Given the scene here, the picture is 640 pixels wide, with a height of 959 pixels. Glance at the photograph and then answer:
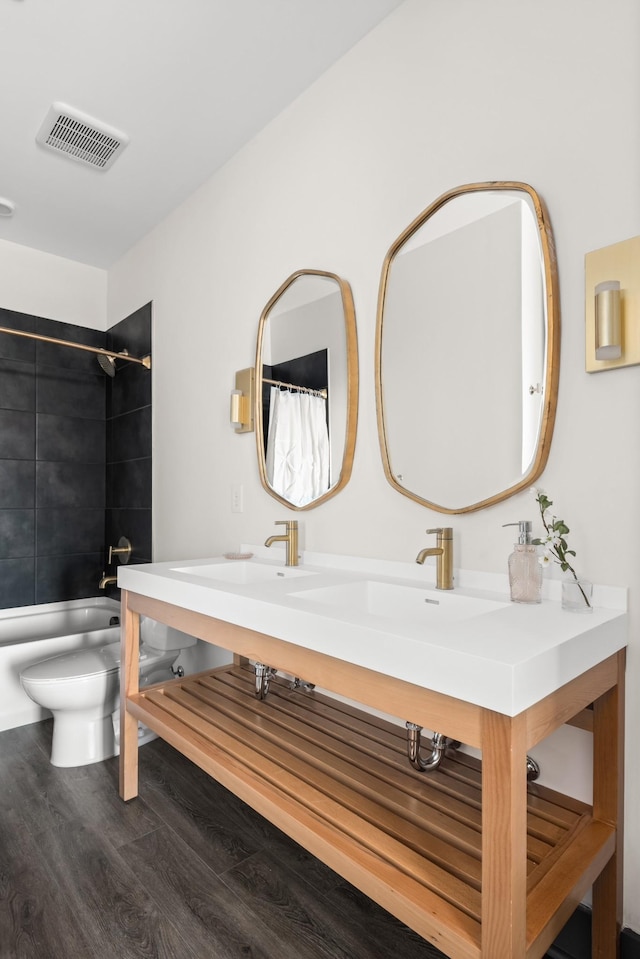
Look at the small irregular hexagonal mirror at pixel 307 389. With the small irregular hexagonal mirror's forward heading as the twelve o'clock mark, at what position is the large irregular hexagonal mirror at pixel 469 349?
The large irregular hexagonal mirror is roughly at 9 o'clock from the small irregular hexagonal mirror.

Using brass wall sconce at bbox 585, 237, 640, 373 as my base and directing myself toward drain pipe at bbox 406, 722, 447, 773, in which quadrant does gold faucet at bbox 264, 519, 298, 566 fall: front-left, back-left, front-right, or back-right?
front-right

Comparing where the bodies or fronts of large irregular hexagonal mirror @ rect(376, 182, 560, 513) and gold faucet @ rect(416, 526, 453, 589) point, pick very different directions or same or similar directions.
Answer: same or similar directions

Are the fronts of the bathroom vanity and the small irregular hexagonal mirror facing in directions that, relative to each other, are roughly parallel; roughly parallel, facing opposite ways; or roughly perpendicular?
roughly parallel

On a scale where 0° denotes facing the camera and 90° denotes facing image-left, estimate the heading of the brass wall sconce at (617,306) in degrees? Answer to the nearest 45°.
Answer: approximately 45°

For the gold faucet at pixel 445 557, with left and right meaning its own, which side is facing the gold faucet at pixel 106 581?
right

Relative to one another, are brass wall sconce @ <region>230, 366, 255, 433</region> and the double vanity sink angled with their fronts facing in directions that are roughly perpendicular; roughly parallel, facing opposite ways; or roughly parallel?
roughly parallel

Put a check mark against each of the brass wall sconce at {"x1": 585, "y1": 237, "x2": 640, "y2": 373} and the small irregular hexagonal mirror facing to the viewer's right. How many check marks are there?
0

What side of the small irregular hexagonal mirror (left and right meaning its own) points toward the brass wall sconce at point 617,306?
left

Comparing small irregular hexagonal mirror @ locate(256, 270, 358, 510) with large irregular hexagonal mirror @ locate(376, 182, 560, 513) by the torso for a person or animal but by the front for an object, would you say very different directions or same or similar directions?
same or similar directions

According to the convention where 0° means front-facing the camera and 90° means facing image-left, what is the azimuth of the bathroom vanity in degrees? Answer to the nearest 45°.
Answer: approximately 45°

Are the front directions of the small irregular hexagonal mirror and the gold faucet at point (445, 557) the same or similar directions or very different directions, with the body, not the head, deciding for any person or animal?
same or similar directions

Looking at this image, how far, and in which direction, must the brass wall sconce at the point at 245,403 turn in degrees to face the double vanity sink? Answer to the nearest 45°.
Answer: approximately 45° to its left

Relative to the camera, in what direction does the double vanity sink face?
facing the viewer and to the left of the viewer

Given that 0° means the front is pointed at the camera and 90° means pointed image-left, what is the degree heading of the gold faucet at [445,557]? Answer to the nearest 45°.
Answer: approximately 45°
